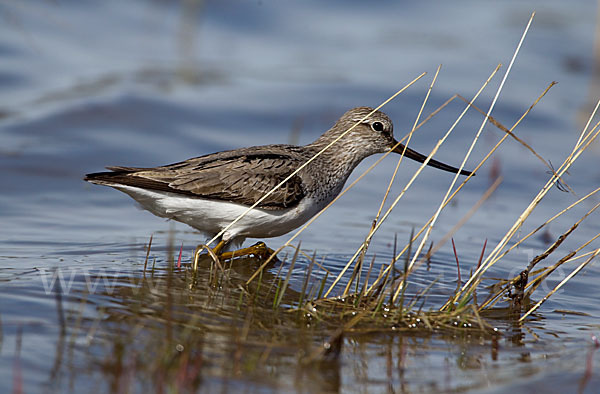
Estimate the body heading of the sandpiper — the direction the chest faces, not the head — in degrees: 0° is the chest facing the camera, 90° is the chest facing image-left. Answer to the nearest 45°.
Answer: approximately 270°
